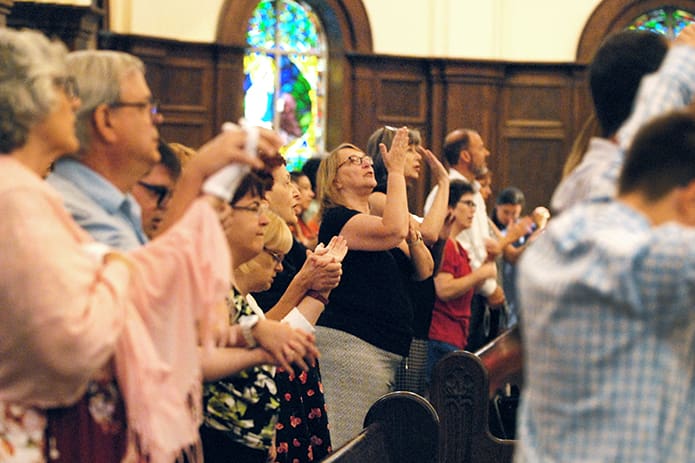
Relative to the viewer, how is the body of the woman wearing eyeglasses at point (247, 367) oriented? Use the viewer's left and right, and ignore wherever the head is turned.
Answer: facing to the right of the viewer

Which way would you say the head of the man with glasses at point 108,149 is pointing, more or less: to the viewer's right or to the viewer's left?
to the viewer's right

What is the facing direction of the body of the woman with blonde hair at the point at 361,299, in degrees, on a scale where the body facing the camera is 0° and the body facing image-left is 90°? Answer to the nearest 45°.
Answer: approximately 270°

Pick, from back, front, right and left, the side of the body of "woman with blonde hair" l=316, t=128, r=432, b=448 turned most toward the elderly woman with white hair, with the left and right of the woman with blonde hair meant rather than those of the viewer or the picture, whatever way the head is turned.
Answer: right

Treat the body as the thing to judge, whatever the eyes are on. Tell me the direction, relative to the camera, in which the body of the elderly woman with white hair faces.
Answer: to the viewer's right

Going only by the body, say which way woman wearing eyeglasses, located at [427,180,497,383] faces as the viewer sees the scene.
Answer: to the viewer's right

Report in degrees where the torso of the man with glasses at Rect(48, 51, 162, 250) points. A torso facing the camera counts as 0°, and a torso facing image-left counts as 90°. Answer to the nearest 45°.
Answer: approximately 270°

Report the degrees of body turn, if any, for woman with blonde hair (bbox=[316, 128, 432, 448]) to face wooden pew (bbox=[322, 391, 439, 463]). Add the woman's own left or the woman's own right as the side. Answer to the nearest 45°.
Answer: approximately 90° to the woman's own right

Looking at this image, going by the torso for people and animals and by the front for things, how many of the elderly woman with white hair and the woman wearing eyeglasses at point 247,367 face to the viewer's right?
2
